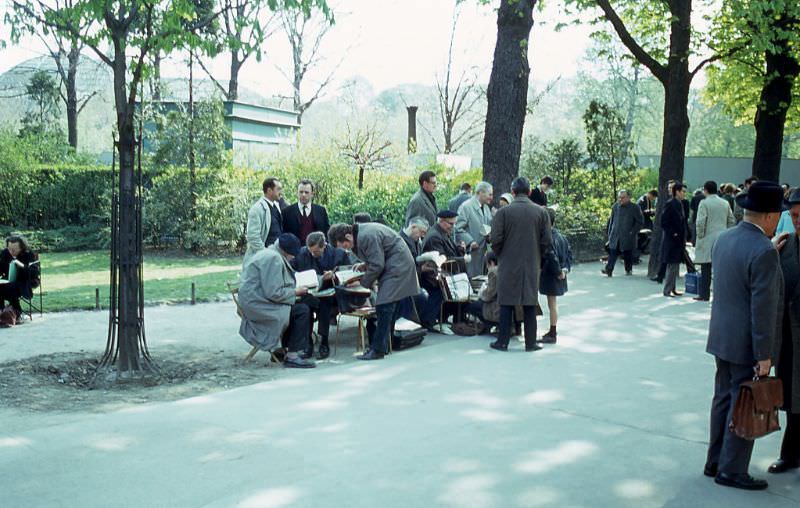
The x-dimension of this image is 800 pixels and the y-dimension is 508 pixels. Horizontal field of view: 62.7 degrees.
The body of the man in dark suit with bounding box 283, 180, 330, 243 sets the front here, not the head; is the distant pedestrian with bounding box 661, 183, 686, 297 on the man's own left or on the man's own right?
on the man's own left

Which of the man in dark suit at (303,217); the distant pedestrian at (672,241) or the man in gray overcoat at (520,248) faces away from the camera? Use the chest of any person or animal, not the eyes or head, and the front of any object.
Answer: the man in gray overcoat

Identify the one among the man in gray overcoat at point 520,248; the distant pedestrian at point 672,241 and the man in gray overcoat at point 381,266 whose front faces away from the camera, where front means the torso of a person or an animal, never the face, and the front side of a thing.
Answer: the man in gray overcoat at point 520,248

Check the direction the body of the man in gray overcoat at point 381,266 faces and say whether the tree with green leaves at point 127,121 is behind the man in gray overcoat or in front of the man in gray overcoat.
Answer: in front

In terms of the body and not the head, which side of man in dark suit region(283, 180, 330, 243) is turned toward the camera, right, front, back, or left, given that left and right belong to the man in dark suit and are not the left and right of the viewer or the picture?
front

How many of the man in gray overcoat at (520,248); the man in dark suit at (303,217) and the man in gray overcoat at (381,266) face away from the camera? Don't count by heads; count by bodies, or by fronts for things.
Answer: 1

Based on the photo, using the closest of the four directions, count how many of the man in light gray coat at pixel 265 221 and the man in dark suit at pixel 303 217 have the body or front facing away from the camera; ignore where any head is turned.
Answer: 0

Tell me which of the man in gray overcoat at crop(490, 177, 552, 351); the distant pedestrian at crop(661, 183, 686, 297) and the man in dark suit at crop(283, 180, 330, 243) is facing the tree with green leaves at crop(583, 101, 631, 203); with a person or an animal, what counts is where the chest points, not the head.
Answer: the man in gray overcoat

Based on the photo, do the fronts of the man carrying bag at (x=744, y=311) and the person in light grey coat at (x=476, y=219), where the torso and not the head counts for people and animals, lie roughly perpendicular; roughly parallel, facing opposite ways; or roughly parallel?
roughly perpendicular

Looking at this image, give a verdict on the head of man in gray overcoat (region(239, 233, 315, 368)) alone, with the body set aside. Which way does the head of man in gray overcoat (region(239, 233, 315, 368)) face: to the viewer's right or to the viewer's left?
to the viewer's right

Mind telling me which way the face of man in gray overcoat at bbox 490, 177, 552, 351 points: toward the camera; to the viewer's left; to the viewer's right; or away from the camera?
away from the camera

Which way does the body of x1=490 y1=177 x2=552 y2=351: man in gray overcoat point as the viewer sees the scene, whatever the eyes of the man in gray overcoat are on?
away from the camera
